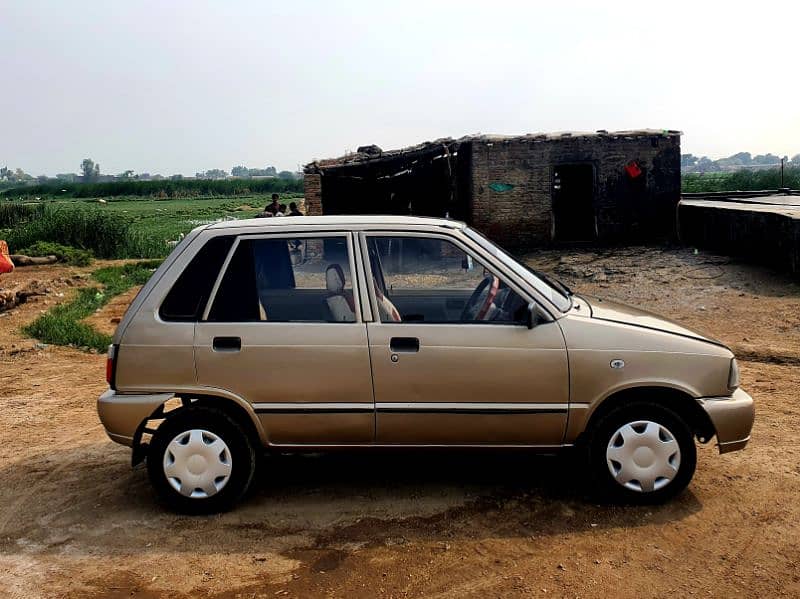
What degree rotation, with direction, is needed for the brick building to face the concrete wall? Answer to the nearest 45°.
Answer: approximately 45° to its left

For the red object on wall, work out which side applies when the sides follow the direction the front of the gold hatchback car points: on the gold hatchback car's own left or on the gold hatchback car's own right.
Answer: on the gold hatchback car's own left

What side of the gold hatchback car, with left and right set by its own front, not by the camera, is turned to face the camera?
right

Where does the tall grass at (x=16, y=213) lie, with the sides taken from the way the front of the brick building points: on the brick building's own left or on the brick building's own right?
on the brick building's own right

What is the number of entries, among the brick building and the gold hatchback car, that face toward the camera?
1

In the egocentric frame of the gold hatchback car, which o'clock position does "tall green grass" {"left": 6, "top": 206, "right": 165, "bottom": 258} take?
The tall green grass is roughly at 8 o'clock from the gold hatchback car.

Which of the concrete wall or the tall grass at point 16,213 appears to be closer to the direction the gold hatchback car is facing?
the concrete wall

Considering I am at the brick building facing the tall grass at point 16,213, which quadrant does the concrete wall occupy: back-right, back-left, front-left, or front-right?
back-left

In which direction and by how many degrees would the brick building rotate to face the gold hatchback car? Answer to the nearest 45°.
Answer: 0° — it already faces it

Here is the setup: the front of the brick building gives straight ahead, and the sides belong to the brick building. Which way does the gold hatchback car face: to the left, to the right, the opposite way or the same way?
to the left

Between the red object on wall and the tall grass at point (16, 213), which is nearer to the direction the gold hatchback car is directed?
the red object on wall

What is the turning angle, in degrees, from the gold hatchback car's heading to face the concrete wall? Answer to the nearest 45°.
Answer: approximately 45° to its left

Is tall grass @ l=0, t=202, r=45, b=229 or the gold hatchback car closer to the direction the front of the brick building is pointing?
the gold hatchback car
